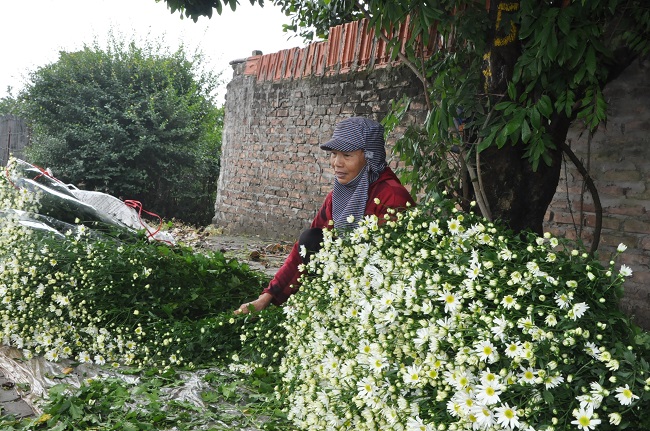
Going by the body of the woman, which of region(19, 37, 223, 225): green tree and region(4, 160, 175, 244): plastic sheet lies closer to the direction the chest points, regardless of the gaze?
the plastic sheet

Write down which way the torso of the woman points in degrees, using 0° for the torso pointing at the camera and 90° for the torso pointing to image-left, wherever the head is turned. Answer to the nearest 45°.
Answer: approximately 45°

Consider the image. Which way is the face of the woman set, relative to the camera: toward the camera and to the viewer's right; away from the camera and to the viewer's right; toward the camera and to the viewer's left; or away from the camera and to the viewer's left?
toward the camera and to the viewer's left

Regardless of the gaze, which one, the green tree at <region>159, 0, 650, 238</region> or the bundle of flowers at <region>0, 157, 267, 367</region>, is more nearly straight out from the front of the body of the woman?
the bundle of flowers

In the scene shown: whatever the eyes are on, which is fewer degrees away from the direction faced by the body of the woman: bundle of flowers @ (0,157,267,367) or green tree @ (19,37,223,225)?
the bundle of flowers

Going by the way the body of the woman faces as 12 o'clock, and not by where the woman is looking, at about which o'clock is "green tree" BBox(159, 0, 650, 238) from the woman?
The green tree is roughly at 7 o'clock from the woman.
